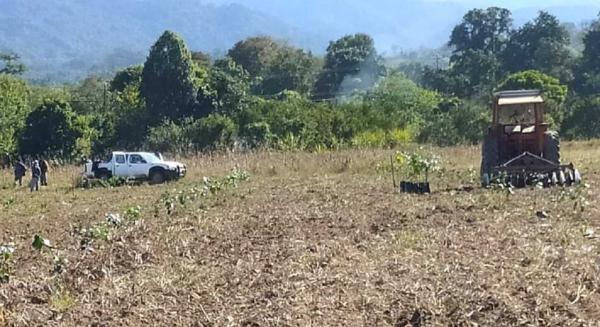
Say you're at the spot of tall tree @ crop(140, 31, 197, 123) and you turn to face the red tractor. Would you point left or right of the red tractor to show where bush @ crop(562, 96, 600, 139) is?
left

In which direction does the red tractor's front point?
away from the camera

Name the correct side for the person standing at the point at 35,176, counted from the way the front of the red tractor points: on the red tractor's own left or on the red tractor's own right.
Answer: on the red tractor's own left

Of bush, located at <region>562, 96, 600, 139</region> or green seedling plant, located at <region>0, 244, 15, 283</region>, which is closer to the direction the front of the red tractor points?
the bush

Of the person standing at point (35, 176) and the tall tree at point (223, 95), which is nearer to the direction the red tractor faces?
the tall tree

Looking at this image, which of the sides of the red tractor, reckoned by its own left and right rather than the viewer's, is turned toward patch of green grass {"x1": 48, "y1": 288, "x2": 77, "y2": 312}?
back

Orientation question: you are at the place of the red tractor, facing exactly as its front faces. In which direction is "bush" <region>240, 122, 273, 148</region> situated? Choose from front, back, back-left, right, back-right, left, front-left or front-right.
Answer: front-left

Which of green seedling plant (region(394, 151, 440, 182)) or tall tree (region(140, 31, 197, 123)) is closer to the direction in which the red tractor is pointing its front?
the tall tree
